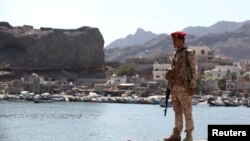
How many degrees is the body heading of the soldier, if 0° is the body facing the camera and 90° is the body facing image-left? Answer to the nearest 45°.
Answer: approximately 45°
